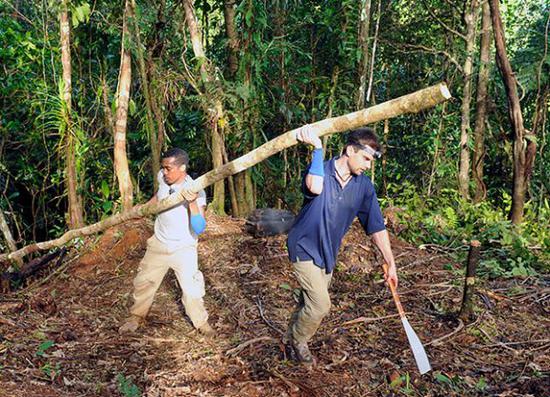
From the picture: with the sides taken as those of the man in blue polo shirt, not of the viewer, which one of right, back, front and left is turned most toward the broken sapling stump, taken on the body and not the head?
left

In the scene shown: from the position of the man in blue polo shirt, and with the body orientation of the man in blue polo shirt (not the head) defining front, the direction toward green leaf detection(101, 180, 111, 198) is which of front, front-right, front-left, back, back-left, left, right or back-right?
back

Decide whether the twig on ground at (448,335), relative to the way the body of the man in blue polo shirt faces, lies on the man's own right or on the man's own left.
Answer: on the man's own left

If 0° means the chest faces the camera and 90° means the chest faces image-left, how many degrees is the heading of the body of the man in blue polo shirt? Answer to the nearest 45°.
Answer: approximately 315°

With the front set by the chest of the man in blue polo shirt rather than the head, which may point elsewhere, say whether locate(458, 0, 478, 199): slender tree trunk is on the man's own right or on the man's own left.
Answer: on the man's own left

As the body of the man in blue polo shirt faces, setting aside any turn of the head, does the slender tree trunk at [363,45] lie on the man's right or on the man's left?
on the man's left

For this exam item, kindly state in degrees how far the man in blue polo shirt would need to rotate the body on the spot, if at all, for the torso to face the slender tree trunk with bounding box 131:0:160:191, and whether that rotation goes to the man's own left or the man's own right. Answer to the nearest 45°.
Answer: approximately 180°

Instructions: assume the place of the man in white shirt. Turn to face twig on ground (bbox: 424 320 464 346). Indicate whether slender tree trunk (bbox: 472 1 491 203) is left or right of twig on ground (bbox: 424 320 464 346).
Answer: left
